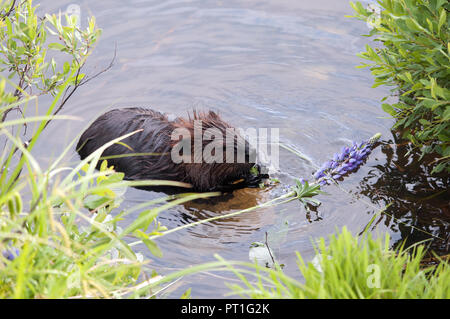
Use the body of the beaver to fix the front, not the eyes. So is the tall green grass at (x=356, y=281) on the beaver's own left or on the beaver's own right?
on the beaver's own right

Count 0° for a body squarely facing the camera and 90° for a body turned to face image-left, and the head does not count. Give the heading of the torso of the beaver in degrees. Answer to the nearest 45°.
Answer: approximately 270°

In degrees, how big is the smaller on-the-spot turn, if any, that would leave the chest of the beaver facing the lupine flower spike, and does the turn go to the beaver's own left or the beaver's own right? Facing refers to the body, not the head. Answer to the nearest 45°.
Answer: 0° — it already faces it

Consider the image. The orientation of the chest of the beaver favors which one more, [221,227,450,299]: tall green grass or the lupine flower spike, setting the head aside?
the lupine flower spike
